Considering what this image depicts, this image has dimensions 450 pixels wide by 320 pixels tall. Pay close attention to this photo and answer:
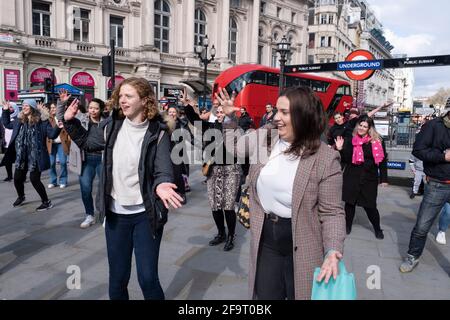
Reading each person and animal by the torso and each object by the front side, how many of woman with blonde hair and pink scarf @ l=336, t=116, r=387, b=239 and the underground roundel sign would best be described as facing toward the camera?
2

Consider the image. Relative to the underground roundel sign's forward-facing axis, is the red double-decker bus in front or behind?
behind

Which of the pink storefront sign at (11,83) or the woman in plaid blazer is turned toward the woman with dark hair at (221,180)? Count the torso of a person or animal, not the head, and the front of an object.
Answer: the pink storefront sign

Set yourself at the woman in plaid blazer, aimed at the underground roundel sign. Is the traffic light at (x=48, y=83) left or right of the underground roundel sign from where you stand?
left

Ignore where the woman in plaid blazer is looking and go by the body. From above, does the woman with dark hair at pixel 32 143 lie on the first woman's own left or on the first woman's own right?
on the first woman's own right
